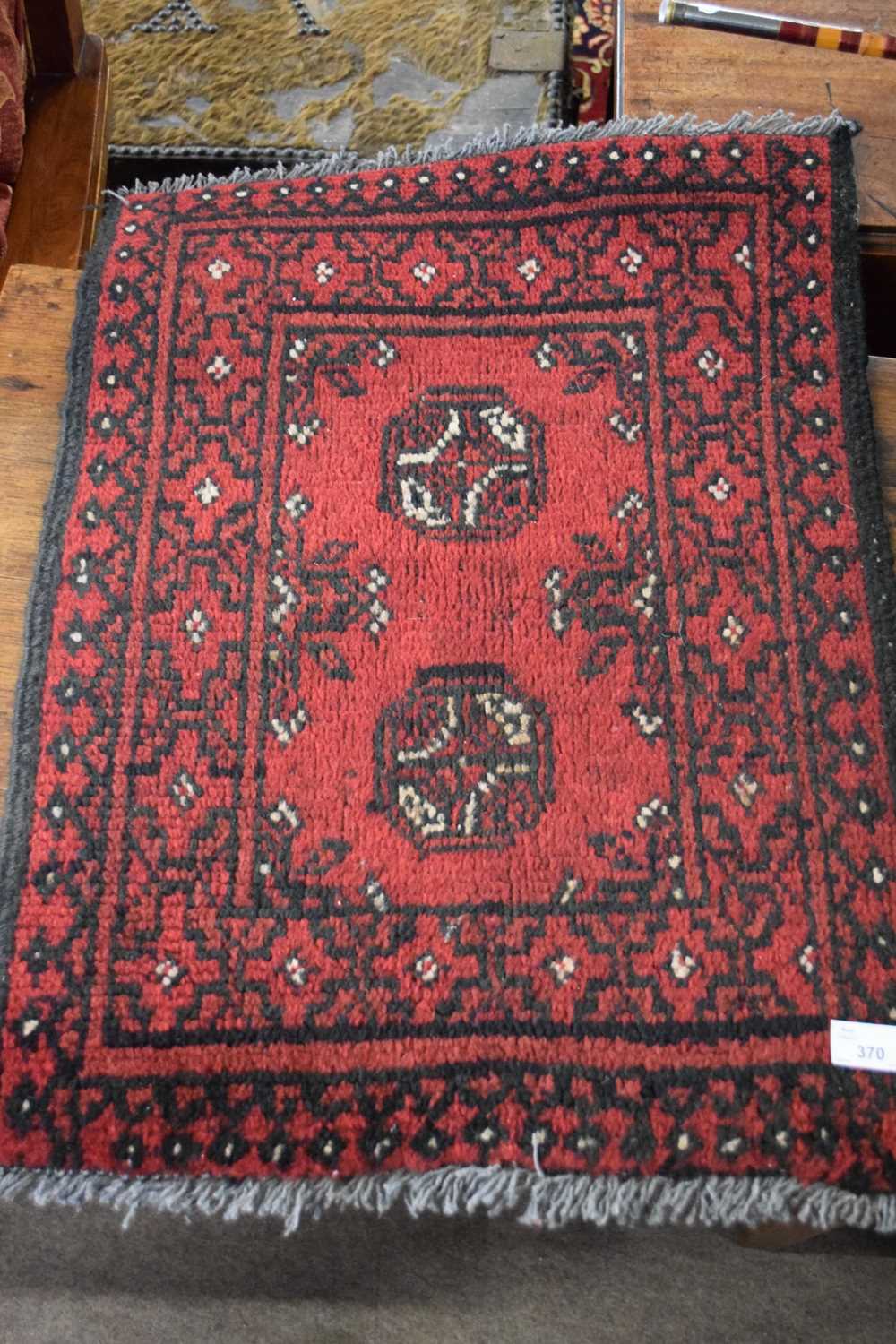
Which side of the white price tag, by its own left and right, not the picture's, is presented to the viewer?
front
